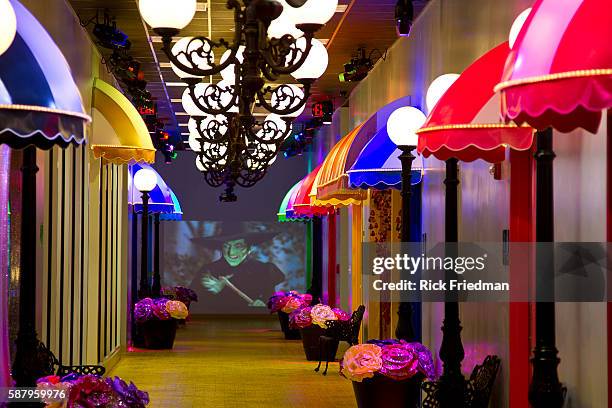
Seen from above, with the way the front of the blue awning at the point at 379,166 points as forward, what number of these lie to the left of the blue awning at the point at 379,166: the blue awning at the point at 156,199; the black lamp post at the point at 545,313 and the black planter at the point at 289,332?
1

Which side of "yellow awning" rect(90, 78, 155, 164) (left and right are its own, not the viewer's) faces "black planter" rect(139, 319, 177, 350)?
left

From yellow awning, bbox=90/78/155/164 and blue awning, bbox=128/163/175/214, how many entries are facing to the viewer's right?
2

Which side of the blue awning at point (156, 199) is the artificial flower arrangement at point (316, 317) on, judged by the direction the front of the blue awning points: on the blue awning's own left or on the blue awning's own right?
on the blue awning's own right

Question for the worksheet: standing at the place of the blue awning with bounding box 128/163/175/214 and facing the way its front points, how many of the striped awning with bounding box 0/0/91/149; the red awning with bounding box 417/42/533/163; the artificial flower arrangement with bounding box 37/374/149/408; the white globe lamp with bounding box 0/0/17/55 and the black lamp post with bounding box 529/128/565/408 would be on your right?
5

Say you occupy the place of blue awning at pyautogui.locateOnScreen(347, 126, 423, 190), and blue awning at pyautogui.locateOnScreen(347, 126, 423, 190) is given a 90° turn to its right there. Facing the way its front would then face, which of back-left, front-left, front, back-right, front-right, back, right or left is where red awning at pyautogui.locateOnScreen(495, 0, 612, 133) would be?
back

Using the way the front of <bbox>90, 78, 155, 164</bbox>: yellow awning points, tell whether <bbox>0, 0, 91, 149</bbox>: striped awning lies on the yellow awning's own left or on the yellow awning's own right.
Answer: on the yellow awning's own right

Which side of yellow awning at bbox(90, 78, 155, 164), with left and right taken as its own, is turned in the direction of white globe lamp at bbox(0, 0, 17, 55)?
right

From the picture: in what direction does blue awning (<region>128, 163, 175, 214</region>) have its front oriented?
to the viewer's right

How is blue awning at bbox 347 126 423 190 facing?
to the viewer's left

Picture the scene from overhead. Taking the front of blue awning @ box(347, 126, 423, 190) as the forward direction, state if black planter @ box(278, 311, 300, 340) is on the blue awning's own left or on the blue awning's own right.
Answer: on the blue awning's own right

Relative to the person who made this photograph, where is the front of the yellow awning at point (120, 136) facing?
facing to the right of the viewer

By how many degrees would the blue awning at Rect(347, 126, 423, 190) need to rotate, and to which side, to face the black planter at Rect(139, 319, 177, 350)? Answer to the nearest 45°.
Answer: approximately 45° to its right

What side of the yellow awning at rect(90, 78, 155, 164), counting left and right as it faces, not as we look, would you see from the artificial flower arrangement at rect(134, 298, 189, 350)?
left

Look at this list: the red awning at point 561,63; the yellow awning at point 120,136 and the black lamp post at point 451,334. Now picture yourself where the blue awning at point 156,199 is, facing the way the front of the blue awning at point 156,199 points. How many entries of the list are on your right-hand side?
3
